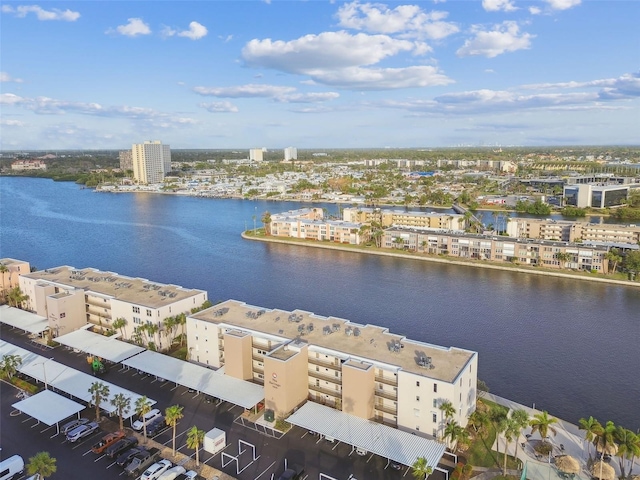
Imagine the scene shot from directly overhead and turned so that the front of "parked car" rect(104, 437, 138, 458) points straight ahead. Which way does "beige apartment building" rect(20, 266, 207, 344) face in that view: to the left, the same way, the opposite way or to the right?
the opposite way

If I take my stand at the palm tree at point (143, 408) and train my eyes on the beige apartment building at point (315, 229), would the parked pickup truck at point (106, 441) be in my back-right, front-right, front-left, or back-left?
back-left

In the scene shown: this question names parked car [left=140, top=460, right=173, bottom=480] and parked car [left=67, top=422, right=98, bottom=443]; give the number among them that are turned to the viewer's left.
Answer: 0

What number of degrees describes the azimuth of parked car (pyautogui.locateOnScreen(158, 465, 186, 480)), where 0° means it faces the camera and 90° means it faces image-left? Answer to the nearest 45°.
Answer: approximately 225°

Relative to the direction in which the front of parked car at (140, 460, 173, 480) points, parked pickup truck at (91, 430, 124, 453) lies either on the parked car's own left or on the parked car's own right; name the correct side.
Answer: on the parked car's own left

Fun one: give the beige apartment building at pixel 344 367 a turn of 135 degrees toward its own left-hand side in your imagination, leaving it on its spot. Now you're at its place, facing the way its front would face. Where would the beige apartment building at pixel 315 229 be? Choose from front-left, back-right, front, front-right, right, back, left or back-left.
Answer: left

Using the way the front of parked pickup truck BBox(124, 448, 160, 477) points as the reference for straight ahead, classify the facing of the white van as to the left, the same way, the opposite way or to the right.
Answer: the same way

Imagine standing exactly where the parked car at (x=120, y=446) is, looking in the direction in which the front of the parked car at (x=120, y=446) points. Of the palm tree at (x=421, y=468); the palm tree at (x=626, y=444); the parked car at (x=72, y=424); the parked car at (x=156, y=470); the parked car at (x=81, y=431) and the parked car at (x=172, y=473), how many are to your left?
2

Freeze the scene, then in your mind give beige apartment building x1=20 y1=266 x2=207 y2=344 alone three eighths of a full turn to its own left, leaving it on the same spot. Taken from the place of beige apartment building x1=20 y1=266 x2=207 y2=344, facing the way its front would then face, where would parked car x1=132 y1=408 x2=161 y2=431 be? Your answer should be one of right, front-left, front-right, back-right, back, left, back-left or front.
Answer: right

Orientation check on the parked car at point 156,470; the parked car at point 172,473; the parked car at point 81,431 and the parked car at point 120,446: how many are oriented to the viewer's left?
0

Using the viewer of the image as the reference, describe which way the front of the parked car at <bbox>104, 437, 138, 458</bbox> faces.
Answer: facing away from the viewer and to the right of the viewer

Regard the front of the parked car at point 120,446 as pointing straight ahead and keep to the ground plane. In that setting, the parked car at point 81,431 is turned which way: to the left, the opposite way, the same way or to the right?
the same way

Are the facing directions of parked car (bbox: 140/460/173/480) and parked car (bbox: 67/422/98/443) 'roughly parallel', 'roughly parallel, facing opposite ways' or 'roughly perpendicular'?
roughly parallel

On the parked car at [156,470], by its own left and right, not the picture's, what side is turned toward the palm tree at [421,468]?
right

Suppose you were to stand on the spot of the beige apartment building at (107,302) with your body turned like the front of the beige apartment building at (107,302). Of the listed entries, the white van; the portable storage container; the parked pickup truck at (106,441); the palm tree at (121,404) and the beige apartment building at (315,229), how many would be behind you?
1

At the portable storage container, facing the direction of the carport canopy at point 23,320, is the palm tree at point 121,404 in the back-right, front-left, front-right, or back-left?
front-left

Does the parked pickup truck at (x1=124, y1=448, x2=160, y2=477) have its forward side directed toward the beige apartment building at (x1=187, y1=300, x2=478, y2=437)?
no

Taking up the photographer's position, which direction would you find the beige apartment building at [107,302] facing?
facing the viewer and to the left of the viewer
